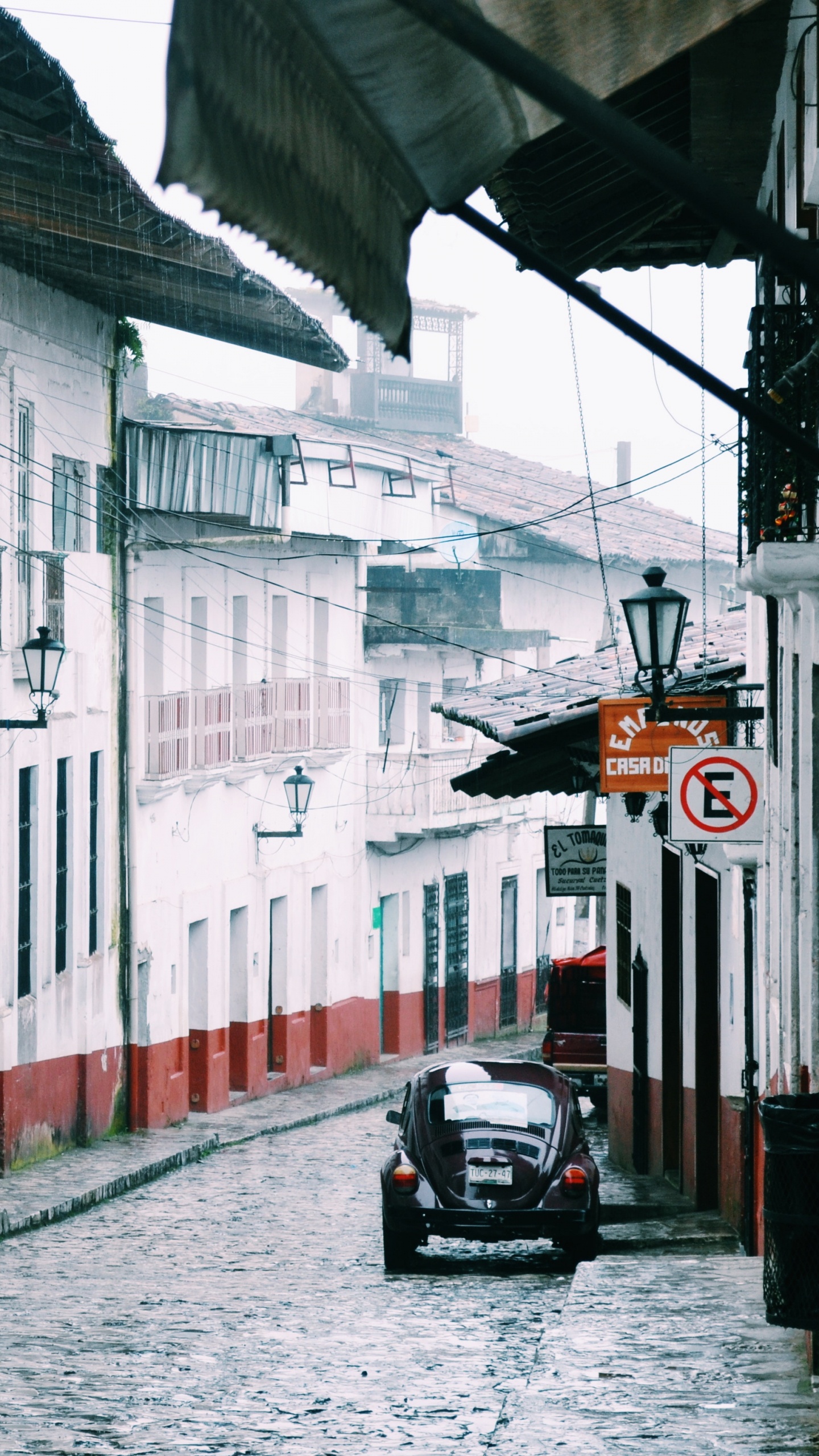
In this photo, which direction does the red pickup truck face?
away from the camera

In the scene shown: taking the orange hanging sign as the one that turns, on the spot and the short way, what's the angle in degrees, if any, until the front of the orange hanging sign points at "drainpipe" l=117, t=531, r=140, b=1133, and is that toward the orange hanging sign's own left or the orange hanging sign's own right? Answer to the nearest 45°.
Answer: approximately 135° to the orange hanging sign's own right

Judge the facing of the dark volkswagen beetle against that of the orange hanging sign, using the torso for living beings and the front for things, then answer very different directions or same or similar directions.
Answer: very different directions

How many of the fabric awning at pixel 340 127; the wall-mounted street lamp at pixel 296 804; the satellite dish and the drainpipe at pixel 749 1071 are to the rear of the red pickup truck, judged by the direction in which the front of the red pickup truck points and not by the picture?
2

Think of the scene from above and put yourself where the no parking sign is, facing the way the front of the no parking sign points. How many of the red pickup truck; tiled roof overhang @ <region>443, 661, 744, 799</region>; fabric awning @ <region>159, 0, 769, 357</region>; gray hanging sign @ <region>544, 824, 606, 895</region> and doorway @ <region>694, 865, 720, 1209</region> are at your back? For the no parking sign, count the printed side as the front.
4

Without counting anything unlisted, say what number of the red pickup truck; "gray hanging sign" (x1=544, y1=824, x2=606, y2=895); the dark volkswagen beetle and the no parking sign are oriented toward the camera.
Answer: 2

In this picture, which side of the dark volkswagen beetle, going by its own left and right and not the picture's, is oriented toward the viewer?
back

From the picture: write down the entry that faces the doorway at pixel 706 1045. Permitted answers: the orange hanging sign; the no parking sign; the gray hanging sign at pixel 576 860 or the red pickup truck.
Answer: the gray hanging sign

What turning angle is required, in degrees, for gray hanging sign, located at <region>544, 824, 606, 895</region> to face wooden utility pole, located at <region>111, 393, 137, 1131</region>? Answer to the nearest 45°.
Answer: approximately 90° to its right

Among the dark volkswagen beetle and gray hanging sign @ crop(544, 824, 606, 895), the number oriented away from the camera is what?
1

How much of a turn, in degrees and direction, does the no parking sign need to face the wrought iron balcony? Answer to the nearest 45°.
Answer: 0° — it already faces it
